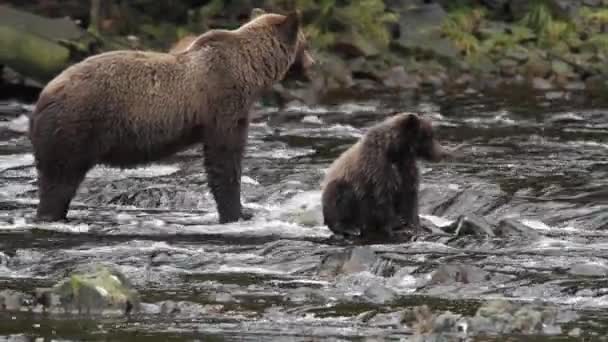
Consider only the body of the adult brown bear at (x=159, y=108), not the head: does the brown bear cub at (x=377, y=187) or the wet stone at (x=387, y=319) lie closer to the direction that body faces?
the brown bear cub

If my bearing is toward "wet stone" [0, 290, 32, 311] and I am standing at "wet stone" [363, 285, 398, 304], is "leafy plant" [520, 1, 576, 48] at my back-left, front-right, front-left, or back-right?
back-right

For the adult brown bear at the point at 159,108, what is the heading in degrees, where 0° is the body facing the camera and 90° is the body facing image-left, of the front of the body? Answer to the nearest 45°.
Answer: approximately 270°

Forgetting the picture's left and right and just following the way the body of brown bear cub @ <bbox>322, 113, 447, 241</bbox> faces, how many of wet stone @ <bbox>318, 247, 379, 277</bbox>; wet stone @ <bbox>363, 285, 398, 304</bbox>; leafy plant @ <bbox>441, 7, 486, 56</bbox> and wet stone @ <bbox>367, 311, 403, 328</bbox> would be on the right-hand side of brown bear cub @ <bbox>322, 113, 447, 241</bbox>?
3

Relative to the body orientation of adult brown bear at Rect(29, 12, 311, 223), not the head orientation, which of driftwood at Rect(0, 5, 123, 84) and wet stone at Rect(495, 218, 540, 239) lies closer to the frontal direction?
the wet stone

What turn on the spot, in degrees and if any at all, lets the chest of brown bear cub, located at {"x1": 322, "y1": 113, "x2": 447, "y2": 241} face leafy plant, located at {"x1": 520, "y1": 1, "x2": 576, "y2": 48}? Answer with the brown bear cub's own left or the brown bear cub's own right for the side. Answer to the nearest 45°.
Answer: approximately 90° to the brown bear cub's own left

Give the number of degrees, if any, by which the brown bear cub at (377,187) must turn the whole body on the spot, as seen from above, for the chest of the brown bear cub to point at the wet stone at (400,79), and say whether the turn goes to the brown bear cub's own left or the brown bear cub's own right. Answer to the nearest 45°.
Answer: approximately 90° to the brown bear cub's own left

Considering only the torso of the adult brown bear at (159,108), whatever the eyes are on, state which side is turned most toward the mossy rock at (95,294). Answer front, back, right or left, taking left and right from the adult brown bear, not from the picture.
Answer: right

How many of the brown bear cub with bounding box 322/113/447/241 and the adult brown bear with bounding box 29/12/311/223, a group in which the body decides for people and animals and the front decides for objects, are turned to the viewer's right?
2

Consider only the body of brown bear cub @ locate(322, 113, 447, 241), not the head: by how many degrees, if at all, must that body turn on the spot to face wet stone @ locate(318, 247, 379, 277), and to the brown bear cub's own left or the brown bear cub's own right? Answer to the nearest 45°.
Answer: approximately 90° to the brown bear cub's own right

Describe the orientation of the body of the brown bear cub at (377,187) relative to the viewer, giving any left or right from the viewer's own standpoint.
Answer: facing to the right of the viewer

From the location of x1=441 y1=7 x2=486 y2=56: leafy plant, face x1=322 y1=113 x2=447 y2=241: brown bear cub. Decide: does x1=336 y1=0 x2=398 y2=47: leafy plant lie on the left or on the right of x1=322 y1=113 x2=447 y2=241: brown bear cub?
right
